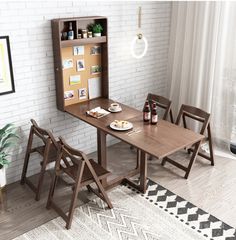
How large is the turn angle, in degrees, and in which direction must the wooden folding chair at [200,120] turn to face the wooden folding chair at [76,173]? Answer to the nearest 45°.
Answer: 0° — it already faces it

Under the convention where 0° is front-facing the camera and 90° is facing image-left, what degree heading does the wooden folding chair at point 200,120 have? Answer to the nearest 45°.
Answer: approximately 45°

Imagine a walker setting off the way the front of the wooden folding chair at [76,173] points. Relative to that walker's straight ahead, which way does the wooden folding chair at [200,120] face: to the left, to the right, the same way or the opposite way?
the opposite way

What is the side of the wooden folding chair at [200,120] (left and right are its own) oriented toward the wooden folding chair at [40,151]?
front

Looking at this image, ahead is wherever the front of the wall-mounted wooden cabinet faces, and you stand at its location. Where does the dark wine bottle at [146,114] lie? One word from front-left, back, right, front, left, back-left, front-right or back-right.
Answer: front

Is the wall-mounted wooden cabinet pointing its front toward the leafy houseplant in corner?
no

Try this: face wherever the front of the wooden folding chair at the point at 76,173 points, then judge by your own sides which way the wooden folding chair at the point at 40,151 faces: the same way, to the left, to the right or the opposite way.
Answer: the same way

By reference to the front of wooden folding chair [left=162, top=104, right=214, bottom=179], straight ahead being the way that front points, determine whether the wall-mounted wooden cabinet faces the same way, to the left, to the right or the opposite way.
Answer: to the left

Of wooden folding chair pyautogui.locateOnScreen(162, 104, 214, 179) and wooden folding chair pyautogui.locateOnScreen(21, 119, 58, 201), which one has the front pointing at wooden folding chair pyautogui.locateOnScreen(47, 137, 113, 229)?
wooden folding chair pyautogui.locateOnScreen(162, 104, 214, 179)

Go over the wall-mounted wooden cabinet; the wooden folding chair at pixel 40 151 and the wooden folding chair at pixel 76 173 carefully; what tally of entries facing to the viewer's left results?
0

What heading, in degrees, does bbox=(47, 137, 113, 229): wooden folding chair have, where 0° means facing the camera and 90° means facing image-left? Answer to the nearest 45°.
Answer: approximately 225°

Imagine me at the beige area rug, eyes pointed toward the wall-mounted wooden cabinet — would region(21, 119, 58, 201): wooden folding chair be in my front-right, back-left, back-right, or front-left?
front-left

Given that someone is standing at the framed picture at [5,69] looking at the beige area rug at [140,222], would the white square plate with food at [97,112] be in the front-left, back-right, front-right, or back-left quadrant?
front-left

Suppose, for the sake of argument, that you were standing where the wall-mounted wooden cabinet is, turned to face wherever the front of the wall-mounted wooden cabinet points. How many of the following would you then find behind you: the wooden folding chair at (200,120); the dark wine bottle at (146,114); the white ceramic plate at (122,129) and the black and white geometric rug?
0

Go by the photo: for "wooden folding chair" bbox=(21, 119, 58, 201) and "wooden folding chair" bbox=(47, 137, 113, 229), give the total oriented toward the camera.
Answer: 0
